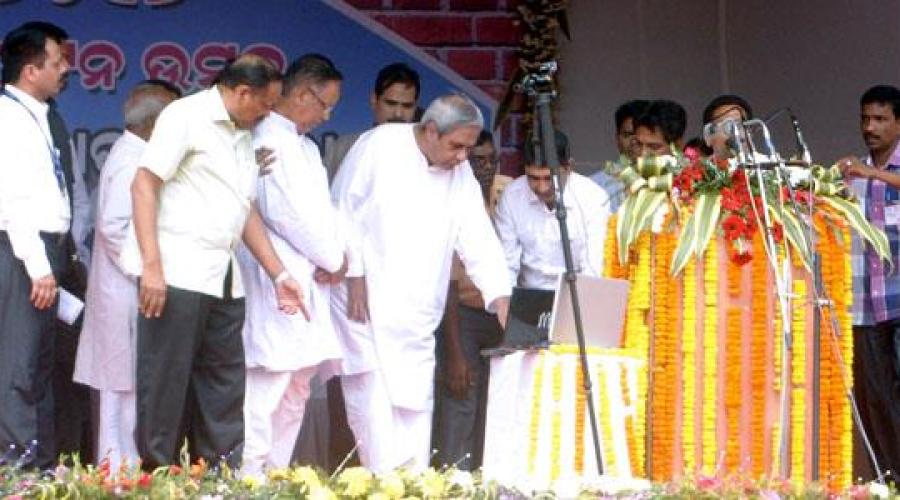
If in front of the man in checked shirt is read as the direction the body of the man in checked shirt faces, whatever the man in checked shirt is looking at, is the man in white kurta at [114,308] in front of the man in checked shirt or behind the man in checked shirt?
in front

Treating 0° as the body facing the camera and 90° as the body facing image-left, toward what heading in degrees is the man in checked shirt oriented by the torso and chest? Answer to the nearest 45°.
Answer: approximately 45°

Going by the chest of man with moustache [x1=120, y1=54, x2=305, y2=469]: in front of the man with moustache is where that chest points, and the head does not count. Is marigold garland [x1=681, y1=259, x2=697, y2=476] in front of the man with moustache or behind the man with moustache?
in front

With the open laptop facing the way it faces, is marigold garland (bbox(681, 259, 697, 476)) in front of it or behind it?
behind
